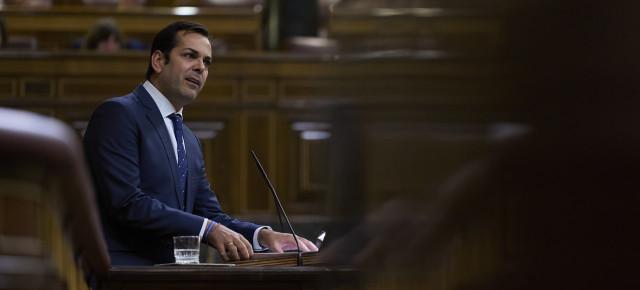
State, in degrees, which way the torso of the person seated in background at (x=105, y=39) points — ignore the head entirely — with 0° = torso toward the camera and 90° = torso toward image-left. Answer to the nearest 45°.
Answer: approximately 0°

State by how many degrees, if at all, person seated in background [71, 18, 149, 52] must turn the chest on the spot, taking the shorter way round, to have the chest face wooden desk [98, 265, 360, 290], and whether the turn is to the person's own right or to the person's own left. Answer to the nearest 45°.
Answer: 0° — they already face it

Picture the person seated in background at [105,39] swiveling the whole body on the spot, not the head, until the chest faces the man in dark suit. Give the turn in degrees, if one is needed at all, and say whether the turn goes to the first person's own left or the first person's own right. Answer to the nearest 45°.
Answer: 0° — they already face them

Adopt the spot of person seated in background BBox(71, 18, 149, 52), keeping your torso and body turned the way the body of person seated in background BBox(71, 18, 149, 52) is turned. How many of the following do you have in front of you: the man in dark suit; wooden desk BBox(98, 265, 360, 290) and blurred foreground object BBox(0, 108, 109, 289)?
3

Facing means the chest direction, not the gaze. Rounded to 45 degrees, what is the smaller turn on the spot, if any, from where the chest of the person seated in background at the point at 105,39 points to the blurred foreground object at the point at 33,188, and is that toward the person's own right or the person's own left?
0° — they already face it

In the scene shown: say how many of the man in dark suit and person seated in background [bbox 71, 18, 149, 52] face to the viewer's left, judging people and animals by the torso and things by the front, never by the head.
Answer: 0

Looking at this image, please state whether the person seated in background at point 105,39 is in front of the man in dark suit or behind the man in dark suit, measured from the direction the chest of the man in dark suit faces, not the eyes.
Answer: behind

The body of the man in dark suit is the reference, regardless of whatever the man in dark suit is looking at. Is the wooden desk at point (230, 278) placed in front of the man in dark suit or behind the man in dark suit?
in front

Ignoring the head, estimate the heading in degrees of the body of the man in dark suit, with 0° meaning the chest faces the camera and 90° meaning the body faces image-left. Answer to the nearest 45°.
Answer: approximately 315°
